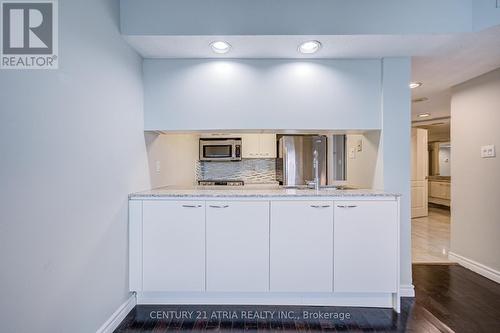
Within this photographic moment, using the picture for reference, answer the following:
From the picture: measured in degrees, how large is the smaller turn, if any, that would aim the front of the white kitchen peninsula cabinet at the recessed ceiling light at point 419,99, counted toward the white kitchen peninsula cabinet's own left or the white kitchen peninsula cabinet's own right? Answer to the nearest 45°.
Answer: approximately 135° to the white kitchen peninsula cabinet's own left

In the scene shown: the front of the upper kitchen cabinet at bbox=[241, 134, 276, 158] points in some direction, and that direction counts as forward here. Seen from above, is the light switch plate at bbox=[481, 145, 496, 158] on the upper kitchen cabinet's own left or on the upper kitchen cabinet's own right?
on the upper kitchen cabinet's own left

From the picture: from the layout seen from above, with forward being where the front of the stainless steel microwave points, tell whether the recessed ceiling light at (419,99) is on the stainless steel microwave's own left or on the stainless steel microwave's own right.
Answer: on the stainless steel microwave's own left

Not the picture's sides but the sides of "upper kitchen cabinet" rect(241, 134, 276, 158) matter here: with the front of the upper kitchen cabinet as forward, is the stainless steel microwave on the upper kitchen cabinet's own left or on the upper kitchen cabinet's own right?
on the upper kitchen cabinet's own right

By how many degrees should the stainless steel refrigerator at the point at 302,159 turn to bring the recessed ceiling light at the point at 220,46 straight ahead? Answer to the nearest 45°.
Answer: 0° — it already faces it

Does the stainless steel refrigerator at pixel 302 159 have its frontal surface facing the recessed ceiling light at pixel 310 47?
yes

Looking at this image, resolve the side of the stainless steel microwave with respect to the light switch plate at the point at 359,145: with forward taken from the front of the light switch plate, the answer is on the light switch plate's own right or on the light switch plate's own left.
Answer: on the light switch plate's own right

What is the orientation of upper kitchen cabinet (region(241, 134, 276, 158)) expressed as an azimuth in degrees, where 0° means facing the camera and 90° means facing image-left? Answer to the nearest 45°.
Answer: approximately 0°

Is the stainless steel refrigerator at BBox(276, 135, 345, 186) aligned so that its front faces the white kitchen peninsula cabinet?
yes

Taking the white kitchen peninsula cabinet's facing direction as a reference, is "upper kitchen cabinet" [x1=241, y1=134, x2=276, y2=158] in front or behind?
behind
